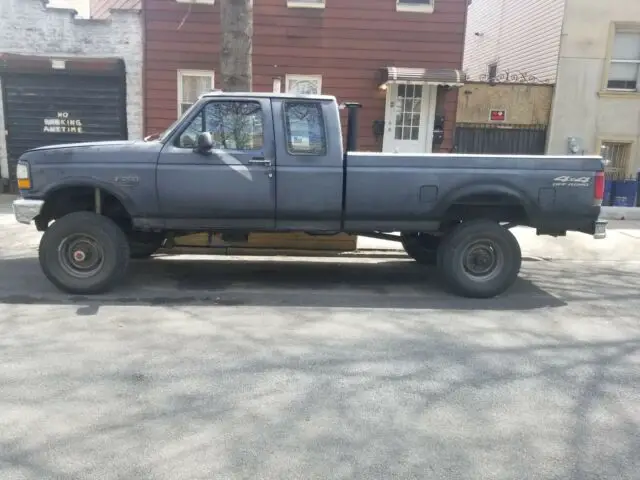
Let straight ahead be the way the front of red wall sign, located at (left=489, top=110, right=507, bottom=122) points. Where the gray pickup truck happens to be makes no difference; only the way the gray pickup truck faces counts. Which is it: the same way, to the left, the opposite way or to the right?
to the right

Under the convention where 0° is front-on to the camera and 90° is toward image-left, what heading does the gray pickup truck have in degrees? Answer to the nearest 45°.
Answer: approximately 90°

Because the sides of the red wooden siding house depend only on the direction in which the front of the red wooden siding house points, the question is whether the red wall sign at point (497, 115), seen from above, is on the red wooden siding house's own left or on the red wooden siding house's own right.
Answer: on the red wooden siding house's own left

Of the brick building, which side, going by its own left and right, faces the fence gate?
left

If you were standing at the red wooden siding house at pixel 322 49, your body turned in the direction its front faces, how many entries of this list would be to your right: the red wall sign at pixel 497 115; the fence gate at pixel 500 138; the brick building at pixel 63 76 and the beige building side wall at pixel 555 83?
1

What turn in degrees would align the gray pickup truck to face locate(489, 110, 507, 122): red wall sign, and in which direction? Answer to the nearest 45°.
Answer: approximately 135° to its right

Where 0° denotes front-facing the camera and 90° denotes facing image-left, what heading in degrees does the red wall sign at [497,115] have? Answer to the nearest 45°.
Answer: approximately 0°

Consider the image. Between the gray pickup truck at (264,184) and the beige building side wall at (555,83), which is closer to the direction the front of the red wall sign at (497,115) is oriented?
the gray pickup truck

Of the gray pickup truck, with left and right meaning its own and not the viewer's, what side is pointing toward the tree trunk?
right

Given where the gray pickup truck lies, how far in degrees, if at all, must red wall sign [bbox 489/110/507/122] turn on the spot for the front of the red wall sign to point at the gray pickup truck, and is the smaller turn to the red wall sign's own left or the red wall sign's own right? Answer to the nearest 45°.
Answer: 0° — it already faces it

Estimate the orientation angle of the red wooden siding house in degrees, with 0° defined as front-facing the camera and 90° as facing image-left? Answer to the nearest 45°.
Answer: approximately 0°

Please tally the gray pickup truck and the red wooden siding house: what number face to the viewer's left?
1
